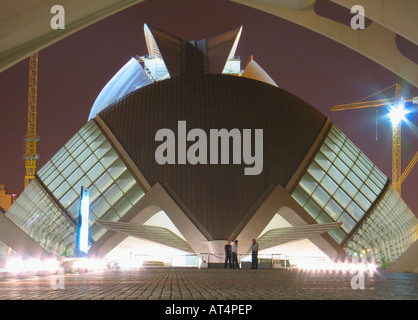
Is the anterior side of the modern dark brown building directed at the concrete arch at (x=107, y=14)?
yes

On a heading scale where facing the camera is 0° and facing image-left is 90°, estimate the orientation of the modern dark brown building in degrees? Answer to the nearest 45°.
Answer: approximately 0°
